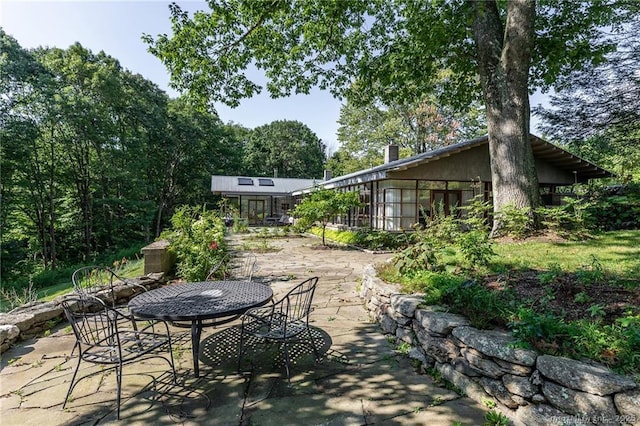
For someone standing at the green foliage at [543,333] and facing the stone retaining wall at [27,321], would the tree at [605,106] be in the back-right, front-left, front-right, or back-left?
back-right

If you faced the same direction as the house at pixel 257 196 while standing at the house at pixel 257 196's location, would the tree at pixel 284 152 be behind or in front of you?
behind

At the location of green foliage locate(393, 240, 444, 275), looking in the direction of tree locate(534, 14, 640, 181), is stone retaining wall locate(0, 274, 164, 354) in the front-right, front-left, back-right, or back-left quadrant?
back-left

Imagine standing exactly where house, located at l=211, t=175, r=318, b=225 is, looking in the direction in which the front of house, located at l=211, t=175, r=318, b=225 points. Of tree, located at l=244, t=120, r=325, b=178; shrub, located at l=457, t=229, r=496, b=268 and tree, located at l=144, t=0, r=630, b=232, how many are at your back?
1

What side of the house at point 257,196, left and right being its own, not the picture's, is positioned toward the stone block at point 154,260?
front

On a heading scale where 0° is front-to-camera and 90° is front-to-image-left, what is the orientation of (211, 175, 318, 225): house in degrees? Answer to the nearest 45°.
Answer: approximately 0°

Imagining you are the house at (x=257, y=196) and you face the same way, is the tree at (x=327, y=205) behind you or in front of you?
in front

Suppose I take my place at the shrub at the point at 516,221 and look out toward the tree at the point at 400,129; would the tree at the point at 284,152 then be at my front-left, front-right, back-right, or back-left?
front-left

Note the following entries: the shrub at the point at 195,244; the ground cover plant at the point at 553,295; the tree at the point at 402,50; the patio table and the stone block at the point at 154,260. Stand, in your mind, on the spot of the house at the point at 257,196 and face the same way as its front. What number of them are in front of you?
5

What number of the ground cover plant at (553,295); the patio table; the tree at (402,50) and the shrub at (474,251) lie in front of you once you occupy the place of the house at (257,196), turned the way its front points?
4

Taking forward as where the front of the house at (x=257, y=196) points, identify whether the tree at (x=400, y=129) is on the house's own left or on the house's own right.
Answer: on the house's own left

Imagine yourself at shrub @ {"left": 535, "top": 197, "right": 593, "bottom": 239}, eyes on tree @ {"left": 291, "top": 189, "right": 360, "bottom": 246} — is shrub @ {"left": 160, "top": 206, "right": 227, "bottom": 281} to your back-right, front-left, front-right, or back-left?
front-left

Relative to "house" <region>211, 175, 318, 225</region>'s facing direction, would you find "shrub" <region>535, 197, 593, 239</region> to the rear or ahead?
ahead

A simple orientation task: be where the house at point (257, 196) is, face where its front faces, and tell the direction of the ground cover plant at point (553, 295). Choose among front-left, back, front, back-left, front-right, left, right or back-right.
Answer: front

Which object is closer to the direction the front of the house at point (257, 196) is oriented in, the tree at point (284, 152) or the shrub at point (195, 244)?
the shrub

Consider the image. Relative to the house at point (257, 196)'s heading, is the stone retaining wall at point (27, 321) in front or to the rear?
in front

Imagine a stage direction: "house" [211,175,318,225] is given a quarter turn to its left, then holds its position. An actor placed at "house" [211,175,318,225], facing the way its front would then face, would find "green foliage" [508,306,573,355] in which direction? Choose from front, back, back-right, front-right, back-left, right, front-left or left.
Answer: right
